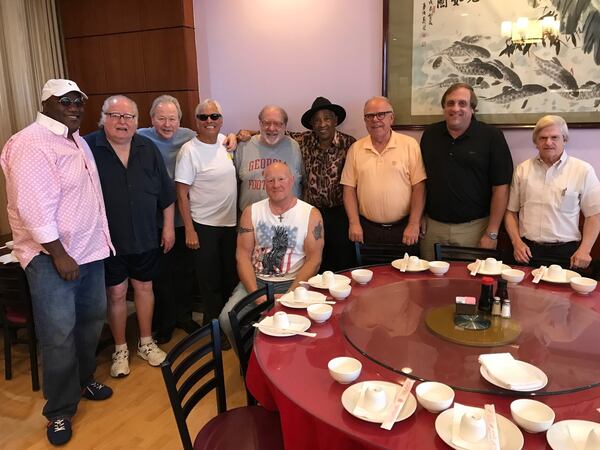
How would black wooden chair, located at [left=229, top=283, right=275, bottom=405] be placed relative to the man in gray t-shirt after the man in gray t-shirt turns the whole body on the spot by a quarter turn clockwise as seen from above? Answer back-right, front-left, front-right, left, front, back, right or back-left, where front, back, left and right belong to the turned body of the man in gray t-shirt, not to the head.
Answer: left

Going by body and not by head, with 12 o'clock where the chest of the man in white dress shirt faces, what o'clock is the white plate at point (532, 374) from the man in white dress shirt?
The white plate is roughly at 12 o'clock from the man in white dress shirt.

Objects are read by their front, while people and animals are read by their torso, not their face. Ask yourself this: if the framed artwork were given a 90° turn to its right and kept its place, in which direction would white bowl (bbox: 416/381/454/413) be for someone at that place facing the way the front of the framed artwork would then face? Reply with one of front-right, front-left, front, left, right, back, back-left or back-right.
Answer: left

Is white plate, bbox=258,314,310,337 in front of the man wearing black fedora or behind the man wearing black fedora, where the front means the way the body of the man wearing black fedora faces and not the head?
in front

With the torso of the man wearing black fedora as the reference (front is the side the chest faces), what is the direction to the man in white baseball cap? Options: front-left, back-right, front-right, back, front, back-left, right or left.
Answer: front-right

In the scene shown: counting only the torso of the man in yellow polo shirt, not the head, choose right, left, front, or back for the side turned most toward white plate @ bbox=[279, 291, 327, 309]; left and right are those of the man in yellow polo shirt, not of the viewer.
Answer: front

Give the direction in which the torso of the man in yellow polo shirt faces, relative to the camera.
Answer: toward the camera

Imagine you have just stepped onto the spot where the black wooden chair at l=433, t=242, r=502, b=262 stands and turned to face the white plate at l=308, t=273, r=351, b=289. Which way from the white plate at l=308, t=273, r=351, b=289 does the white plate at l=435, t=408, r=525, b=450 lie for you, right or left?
left

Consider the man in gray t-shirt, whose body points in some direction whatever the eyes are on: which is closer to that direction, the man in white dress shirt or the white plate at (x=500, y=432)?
the white plate

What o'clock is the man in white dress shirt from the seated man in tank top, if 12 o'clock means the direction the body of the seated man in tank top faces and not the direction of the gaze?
The man in white dress shirt is roughly at 9 o'clock from the seated man in tank top.

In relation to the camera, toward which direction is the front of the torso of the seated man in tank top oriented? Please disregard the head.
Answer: toward the camera

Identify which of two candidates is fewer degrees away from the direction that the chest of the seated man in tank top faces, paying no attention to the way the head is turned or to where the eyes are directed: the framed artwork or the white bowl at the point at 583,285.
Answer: the white bowl

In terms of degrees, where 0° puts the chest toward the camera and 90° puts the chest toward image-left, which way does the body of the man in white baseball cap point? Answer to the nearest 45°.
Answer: approximately 315°
